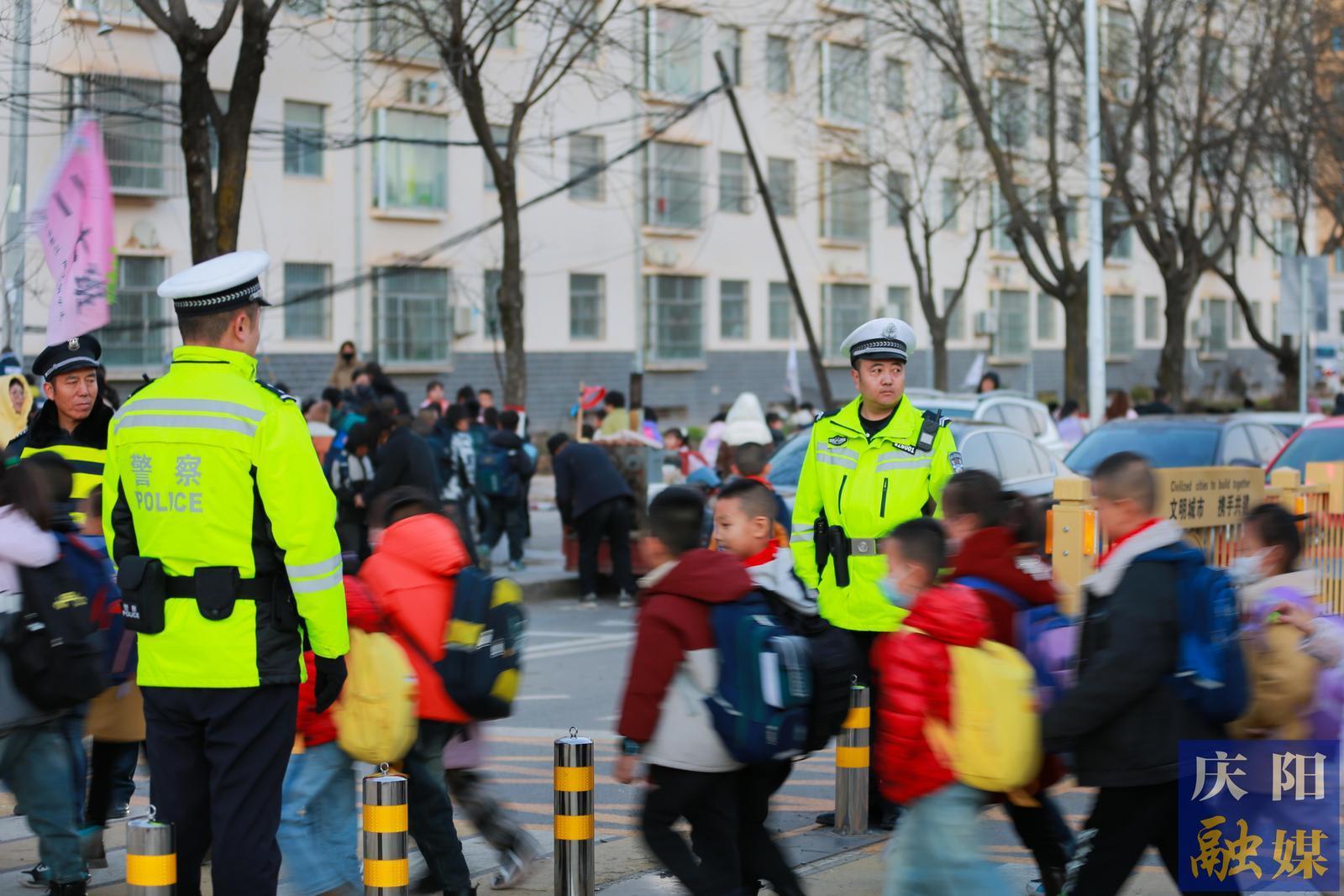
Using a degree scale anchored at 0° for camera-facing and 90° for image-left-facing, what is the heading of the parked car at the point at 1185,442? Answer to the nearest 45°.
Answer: approximately 45°

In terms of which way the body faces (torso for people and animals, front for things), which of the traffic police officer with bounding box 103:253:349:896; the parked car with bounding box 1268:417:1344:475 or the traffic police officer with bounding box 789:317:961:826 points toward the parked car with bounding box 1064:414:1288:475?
the traffic police officer with bounding box 103:253:349:896

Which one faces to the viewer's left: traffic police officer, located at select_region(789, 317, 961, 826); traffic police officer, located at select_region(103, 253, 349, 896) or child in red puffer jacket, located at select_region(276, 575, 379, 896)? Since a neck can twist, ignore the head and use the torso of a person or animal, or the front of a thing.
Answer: the child in red puffer jacket

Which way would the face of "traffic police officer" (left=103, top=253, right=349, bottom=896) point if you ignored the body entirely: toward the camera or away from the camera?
away from the camera

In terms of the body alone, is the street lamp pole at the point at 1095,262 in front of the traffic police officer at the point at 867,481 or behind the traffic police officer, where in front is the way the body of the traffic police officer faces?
behind

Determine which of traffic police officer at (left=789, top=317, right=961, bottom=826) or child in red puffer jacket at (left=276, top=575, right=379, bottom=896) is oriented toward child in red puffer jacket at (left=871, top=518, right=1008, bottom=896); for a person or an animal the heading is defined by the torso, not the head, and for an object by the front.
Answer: the traffic police officer

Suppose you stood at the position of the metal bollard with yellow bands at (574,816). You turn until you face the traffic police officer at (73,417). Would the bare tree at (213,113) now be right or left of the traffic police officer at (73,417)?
right

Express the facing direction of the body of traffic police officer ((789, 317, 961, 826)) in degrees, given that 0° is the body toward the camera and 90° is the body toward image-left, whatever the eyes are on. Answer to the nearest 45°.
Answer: approximately 0°
